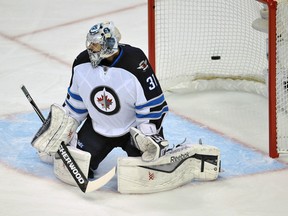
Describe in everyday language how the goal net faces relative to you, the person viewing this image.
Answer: facing the viewer and to the left of the viewer

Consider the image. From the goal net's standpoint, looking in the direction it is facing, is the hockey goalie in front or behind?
in front
